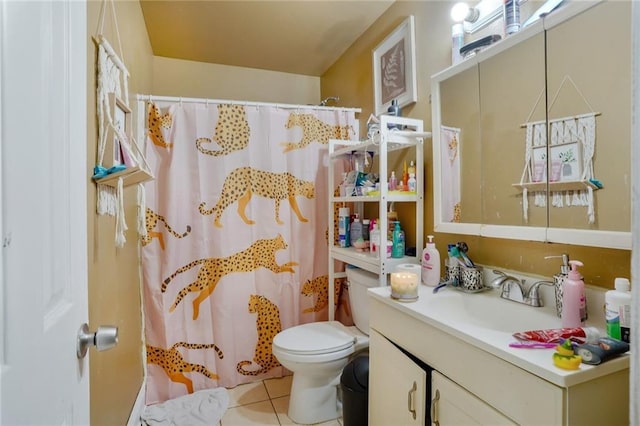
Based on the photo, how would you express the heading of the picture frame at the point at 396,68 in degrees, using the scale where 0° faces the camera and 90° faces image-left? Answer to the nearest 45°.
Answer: approximately 45°

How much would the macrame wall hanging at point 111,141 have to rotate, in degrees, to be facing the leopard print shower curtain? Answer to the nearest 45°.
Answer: approximately 90° to its left

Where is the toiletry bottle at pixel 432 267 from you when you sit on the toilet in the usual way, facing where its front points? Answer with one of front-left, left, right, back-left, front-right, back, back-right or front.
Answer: left

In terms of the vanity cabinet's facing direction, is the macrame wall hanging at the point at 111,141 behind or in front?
in front

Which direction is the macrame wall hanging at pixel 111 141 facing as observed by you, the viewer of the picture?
facing the viewer and to the right of the viewer

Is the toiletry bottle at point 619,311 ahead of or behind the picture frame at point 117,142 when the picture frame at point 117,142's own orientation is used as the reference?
ahead

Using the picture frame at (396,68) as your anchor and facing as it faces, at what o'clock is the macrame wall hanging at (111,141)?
The macrame wall hanging is roughly at 12 o'clock from the picture frame.

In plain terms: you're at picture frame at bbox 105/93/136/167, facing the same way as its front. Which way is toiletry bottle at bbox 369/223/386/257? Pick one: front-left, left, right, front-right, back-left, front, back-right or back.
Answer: front-left

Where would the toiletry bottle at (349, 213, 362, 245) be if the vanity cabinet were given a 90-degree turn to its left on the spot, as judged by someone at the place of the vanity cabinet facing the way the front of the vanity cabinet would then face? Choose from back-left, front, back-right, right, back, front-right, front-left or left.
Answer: back

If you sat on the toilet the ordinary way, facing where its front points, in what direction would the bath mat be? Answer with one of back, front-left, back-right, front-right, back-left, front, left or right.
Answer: front-right

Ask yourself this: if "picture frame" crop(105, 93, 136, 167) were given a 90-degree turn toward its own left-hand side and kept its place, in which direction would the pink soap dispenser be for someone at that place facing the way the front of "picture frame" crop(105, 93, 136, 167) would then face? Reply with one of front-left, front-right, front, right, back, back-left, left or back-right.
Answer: right

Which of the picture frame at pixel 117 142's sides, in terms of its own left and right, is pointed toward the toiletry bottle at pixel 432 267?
front

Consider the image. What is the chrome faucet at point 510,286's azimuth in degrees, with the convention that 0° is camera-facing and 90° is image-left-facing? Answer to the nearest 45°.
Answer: approximately 45°

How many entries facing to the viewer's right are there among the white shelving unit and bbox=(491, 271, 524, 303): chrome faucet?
0

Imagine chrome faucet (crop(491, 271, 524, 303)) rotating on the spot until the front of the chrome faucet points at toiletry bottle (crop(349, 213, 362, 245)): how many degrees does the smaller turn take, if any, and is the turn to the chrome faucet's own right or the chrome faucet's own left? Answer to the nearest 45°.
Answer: approximately 90° to the chrome faucet's own right

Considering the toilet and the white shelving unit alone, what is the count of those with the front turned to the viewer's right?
0

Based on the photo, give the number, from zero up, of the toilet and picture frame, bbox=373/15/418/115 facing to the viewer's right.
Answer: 0

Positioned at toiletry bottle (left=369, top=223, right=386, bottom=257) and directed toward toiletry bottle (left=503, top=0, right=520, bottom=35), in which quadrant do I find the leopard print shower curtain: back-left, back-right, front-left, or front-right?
back-right
